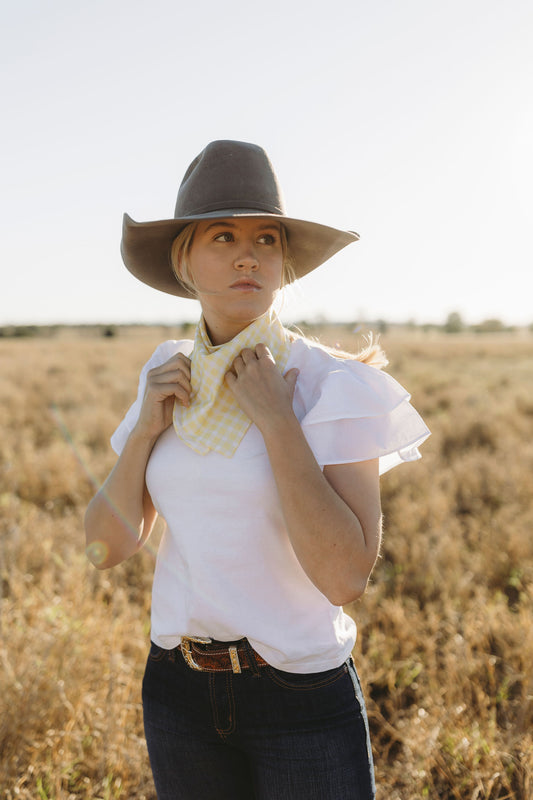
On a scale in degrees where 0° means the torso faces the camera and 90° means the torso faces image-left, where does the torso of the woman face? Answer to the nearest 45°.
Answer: approximately 45°
